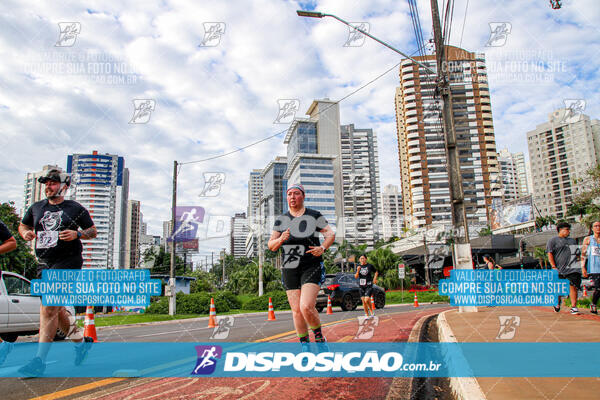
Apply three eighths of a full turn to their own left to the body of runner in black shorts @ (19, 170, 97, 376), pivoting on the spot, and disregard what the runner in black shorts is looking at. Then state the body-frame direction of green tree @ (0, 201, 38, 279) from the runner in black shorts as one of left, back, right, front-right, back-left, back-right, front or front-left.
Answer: left

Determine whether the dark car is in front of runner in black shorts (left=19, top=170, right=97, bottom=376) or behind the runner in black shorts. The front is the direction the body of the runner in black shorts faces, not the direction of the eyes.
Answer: behind

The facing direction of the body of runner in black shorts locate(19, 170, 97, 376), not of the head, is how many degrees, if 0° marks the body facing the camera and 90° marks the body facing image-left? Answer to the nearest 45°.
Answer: approximately 45°

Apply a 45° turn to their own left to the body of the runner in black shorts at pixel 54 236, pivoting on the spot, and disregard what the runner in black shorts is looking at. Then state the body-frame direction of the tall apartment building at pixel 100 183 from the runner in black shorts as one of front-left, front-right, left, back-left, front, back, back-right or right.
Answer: back

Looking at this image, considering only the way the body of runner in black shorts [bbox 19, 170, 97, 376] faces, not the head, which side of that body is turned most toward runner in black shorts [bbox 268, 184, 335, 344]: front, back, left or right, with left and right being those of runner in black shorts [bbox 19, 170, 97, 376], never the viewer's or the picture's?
left

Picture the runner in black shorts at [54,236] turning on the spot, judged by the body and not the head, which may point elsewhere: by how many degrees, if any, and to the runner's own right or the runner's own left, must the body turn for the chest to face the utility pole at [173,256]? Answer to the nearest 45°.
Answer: approximately 135° to the runner's own right

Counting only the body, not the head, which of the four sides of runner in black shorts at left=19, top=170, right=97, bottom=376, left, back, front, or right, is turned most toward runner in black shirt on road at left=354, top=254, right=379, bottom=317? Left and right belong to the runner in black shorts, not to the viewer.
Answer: back
